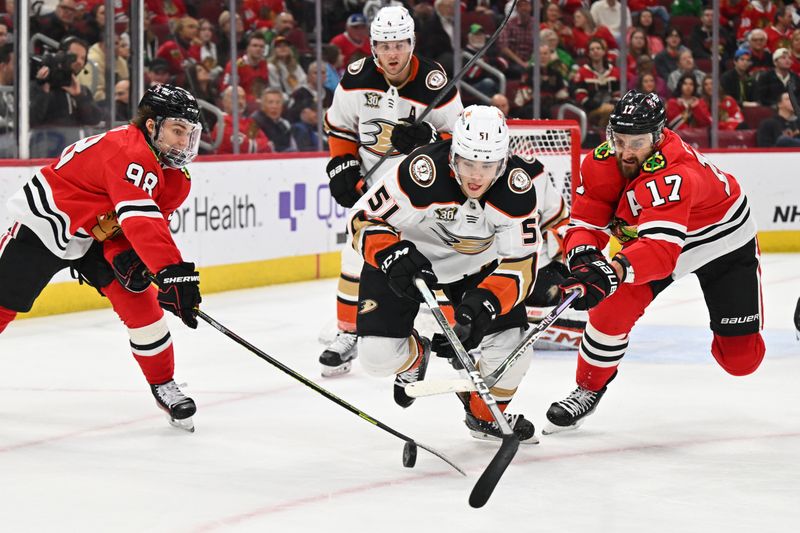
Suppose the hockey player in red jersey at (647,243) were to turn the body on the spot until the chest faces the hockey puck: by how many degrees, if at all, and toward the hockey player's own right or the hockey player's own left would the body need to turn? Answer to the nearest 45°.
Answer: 0° — they already face it

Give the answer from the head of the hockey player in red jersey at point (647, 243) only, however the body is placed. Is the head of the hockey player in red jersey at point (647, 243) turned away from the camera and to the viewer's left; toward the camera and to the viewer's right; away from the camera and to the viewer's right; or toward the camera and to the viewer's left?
toward the camera and to the viewer's left

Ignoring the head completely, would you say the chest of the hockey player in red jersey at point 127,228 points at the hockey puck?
yes

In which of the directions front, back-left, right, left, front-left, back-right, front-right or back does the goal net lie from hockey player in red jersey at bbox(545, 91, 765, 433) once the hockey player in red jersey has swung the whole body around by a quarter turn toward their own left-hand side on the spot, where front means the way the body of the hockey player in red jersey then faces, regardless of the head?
back-left

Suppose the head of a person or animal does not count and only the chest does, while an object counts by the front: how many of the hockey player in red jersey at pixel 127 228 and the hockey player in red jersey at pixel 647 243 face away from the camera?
0

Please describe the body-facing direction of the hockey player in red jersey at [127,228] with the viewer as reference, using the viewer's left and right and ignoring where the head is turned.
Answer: facing the viewer and to the right of the viewer

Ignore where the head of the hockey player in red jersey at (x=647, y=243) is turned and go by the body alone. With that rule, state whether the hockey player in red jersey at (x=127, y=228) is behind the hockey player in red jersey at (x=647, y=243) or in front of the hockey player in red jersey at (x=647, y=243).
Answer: in front

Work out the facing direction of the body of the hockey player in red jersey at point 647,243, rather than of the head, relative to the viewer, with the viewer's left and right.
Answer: facing the viewer and to the left of the viewer
